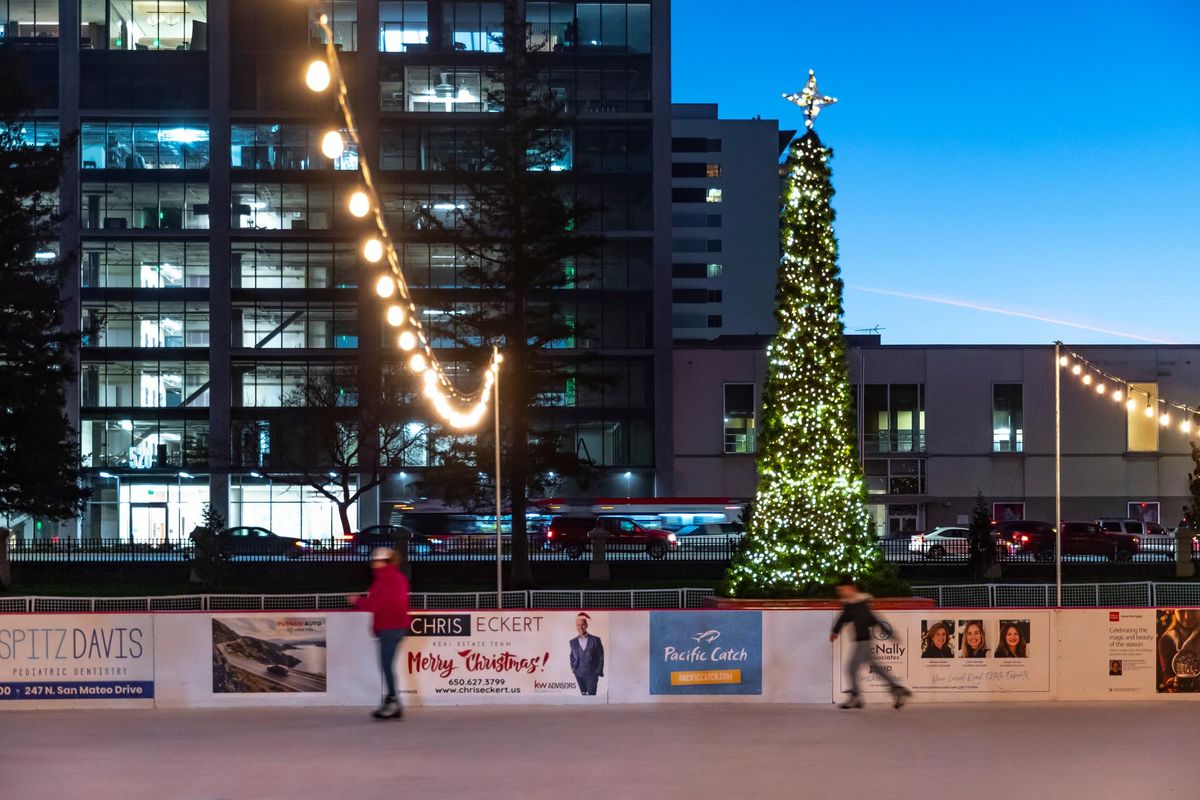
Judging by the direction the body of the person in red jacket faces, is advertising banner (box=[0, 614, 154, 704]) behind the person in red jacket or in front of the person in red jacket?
in front

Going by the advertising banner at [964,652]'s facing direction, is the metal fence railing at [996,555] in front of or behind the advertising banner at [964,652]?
behind

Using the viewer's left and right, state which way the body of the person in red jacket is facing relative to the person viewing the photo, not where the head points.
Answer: facing to the left of the viewer

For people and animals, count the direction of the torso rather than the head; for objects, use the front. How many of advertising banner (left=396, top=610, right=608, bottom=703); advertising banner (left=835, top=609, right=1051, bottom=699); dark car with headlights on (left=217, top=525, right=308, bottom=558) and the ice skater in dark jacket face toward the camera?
2

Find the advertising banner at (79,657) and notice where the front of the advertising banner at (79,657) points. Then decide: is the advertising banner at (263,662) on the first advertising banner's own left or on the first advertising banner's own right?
on the first advertising banner's own left

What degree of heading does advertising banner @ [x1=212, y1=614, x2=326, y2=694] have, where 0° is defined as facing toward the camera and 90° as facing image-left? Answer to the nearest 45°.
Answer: approximately 0°

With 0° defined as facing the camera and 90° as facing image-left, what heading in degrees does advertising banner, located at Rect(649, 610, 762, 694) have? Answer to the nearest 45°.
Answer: approximately 0°

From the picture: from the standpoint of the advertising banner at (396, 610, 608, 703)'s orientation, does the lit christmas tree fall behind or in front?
behind

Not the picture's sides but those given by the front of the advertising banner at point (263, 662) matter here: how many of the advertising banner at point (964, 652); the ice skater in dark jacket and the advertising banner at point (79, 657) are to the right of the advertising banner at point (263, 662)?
1
